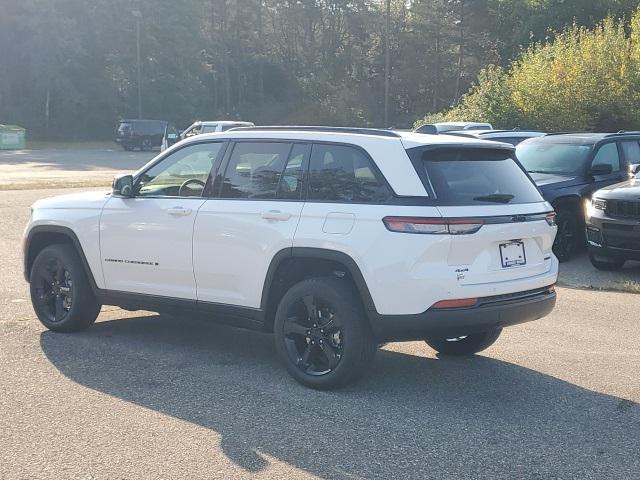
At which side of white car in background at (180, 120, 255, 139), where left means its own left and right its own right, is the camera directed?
left

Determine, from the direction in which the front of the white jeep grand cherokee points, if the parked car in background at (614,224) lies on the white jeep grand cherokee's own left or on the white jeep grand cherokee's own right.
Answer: on the white jeep grand cherokee's own right

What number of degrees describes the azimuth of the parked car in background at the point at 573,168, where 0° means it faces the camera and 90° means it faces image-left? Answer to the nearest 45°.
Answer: approximately 45°

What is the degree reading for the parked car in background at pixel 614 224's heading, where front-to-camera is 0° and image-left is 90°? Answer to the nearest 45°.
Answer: approximately 45°

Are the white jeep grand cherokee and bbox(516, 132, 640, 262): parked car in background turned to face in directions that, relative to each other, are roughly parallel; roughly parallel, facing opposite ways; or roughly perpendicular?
roughly perpendicular

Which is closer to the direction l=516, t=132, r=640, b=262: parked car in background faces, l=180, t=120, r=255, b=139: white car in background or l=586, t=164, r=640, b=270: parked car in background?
the parked car in background

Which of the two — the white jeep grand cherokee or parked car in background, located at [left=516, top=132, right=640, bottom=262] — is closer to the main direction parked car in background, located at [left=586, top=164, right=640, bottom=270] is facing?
the white jeep grand cherokee

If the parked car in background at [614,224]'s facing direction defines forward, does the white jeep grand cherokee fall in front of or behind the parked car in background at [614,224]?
in front

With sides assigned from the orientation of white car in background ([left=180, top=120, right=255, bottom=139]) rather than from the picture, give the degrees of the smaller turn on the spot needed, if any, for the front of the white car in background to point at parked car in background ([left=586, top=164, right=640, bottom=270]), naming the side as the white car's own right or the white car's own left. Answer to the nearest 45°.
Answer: approximately 90° to the white car's own left

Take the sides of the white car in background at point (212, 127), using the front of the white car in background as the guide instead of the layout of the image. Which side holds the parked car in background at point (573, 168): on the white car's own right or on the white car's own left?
on the white car's own left
